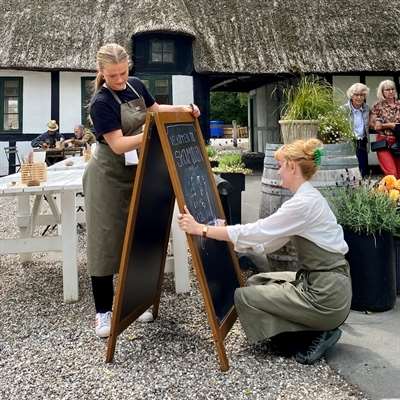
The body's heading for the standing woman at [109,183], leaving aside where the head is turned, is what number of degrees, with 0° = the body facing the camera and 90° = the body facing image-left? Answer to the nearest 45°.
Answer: approximately 315°

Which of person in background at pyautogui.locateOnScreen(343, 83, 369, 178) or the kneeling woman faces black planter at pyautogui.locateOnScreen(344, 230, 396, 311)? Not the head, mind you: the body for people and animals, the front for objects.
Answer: the person in background

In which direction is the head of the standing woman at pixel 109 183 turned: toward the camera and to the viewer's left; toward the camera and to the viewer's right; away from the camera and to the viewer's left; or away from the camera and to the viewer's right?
toward the camera and to the viewer's right

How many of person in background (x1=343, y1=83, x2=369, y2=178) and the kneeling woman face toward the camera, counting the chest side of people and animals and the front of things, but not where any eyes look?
1

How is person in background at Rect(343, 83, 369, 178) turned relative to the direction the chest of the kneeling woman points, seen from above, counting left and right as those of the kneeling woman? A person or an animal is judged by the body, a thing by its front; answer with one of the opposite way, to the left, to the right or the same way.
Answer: to the left

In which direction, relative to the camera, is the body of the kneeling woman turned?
to the viewer's left

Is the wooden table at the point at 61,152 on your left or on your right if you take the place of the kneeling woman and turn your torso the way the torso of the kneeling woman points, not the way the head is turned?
on your right

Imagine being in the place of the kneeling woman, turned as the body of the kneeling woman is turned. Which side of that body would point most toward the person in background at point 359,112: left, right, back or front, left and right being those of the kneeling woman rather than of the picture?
right

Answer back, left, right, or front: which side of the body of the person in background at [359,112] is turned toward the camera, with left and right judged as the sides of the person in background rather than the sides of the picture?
front

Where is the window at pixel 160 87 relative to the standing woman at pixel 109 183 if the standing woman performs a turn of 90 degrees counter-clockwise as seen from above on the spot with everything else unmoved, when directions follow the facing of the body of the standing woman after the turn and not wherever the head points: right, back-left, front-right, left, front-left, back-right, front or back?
front-left

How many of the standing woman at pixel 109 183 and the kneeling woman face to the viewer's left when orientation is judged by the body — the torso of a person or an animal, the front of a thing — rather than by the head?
1
